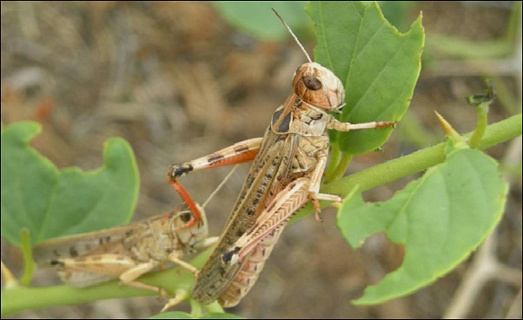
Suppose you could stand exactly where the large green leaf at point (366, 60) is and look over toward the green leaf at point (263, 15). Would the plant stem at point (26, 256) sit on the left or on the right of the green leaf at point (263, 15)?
left

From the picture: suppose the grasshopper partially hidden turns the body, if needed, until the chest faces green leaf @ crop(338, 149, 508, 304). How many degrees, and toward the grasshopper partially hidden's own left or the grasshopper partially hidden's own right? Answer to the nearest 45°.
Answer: approximately 45° to the grasshopper partially hidden's own right

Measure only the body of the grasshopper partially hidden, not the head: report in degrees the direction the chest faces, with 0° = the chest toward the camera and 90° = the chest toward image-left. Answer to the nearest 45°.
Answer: approximately 270°

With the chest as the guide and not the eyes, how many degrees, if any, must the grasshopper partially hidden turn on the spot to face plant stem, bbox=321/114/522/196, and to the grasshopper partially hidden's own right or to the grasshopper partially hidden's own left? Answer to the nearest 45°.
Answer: approximately 45° to the grasshopper partially hidden's own right

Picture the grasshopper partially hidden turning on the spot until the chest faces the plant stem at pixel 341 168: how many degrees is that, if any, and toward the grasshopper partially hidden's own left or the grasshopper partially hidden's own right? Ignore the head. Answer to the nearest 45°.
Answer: approximately 45° to the grasshopper partially hidden's own right
